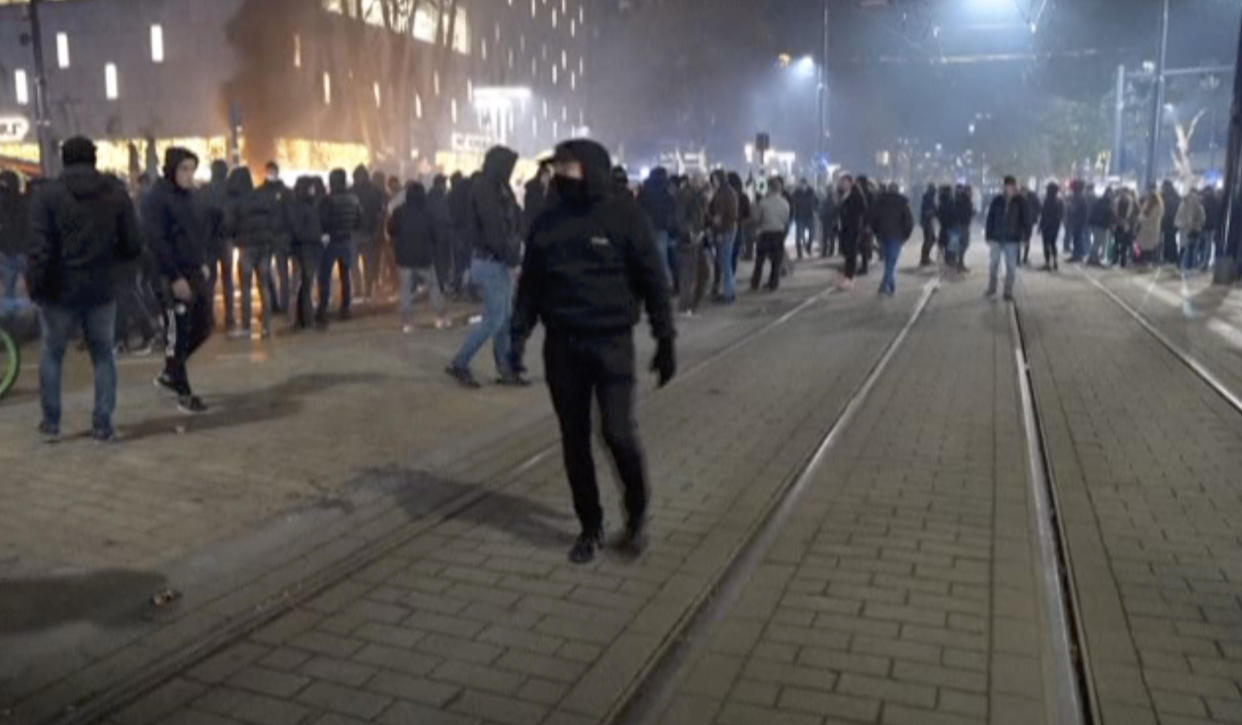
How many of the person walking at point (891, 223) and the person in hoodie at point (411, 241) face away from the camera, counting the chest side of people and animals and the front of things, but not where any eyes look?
2

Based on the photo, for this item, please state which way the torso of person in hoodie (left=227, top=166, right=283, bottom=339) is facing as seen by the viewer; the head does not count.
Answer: away from the camera

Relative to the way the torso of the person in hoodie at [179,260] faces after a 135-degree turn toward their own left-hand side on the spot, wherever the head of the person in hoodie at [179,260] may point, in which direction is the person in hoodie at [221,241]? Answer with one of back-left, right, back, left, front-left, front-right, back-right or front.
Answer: front

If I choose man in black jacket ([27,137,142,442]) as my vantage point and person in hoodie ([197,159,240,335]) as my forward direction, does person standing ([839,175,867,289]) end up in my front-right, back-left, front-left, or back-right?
front-right

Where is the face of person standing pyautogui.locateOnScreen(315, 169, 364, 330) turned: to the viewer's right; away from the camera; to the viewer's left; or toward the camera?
away from the camera

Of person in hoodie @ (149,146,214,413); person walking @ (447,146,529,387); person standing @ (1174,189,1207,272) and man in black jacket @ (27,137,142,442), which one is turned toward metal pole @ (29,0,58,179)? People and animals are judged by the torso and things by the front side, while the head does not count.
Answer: the man in black jacket

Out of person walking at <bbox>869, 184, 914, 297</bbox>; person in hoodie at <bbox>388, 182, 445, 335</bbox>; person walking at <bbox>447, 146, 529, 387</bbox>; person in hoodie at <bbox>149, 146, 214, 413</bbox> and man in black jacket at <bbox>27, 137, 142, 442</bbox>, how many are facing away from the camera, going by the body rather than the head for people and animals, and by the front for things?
3

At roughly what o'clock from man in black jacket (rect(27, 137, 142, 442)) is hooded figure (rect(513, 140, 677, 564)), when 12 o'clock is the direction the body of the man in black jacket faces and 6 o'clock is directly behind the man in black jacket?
The hooded figure is roughly at 5 o'clock from the man in black jacket.

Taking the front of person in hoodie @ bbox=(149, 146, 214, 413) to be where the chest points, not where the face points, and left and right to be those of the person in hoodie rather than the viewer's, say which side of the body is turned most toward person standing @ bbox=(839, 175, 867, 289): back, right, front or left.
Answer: left

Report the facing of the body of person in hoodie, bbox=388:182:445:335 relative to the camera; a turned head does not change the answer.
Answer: away from the camera

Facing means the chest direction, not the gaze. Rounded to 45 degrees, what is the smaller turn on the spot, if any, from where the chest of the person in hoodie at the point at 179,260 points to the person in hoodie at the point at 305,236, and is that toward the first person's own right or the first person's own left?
approximately 135° to the first person's own left

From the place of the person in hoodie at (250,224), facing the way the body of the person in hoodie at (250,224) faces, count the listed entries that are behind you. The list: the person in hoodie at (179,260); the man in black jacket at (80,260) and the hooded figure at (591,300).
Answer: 3

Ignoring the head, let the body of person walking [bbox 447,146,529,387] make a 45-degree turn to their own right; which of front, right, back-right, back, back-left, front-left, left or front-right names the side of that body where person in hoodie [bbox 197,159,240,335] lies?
back

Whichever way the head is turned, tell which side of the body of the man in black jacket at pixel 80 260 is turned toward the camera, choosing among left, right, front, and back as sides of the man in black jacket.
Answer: back
